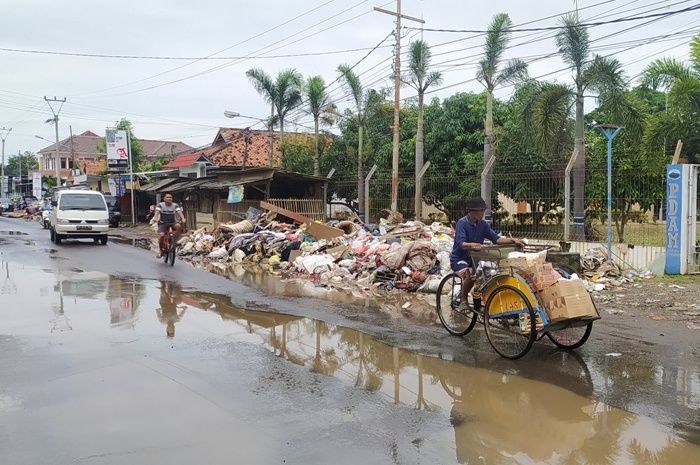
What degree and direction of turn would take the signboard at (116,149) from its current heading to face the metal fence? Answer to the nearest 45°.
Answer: approximately 45° to its left

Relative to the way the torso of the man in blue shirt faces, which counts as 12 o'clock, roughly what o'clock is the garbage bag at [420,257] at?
The garbage bag is roughly at 7 o'clock from the man in blue shirt.

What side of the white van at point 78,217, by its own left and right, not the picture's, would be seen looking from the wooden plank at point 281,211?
left

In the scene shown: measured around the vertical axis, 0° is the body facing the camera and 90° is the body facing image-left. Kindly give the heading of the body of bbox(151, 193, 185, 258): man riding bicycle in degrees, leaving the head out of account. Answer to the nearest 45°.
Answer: approximately 0°

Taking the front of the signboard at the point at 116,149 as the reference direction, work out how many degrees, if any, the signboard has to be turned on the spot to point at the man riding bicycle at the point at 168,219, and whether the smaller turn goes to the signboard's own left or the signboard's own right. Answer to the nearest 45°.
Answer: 0° — it already faces them

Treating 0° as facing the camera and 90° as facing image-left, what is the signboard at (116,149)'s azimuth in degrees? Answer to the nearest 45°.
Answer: approximately 0°

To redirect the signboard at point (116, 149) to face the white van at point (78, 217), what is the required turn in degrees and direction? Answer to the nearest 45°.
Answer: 0° — it already faces it

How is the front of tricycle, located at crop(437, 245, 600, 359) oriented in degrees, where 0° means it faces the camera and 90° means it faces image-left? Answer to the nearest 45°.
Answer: approximately 315°
